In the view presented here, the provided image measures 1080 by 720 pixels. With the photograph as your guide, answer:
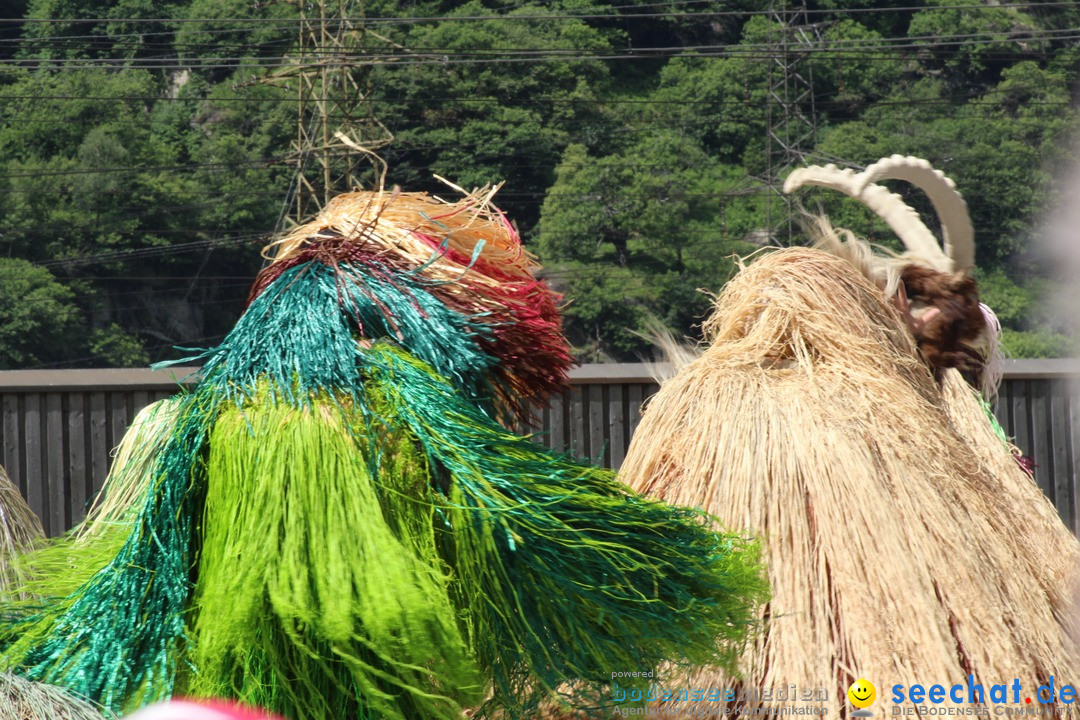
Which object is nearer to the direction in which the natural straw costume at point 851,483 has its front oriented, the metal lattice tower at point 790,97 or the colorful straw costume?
the metal lattice tower

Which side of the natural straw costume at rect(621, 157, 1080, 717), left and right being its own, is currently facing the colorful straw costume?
back

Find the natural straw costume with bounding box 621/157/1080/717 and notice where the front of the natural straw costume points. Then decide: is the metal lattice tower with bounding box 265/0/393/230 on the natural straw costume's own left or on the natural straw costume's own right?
on the natural straw costume's own left

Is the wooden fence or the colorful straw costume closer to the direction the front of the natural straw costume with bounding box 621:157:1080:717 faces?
the wooden fence

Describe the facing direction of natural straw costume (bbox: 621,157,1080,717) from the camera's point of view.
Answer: facing away from the viewer and to the right of the viewer

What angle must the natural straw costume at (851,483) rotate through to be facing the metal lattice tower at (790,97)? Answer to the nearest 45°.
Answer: approximately 45° to its left

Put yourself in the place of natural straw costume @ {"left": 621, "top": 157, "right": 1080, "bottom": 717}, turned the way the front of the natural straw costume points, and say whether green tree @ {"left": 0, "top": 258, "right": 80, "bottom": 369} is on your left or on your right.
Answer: on your left
